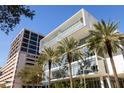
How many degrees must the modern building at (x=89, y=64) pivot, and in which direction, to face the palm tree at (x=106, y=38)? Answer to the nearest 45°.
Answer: approximately 45° to its left

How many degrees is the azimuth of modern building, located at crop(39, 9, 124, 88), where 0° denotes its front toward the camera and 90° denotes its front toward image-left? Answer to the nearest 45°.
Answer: approximately 45°
